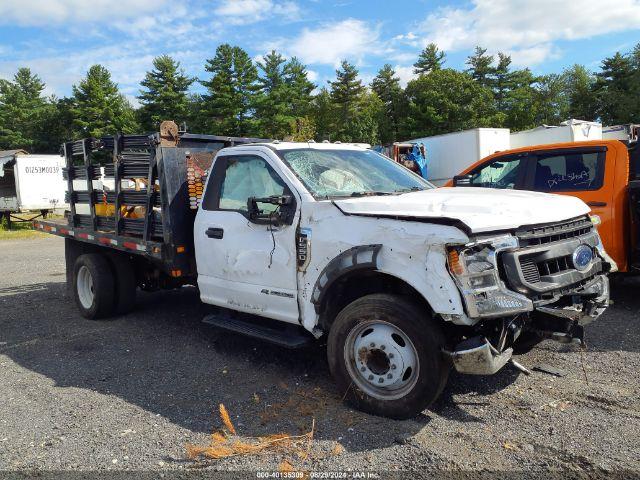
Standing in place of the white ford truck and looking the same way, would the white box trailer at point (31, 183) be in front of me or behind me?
behind

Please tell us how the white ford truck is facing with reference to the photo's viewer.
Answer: facing the viewer and to the right of the viewer

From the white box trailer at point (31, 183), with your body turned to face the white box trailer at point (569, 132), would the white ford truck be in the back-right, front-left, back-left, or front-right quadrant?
front-right

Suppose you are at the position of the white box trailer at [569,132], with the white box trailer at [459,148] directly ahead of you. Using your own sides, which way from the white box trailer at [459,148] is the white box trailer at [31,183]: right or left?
left

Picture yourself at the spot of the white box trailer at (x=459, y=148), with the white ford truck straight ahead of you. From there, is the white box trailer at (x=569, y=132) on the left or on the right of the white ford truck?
left
